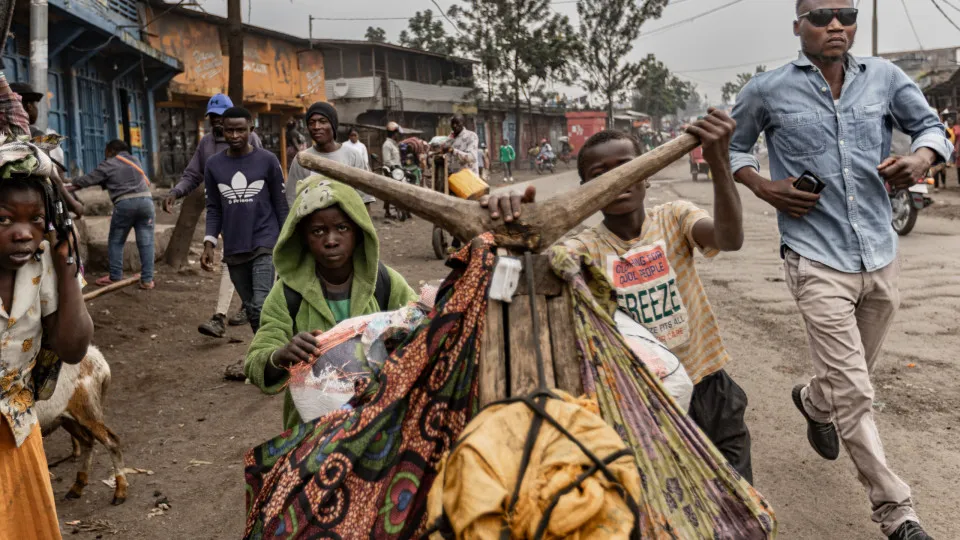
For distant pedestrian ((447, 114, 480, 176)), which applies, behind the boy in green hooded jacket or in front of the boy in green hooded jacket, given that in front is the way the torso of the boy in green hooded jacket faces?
behind

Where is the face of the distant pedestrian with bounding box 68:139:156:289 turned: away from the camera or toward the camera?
away from the camera

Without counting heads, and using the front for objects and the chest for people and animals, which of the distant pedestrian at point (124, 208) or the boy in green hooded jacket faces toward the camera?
the boy in green hooded jacket

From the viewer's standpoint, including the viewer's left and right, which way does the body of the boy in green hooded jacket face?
facing the viewer

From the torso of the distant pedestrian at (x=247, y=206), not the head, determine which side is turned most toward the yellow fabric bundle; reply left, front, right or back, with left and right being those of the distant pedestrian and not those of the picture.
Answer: front

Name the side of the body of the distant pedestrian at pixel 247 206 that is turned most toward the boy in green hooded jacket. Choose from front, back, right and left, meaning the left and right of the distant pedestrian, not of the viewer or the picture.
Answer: front

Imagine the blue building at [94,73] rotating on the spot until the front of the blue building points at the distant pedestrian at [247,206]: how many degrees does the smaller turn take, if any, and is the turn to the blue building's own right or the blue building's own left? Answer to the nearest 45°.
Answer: approximately 45° to the blue building's own right

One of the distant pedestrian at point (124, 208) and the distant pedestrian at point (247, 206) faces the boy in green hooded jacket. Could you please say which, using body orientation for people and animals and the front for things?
the distant pedestrian at point (247, 206)

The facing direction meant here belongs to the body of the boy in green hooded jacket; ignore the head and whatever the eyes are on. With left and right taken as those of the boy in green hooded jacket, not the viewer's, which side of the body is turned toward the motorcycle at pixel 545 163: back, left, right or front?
back

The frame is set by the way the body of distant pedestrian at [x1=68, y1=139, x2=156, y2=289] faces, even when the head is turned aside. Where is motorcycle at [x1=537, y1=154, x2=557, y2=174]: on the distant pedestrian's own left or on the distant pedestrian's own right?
on the distant pedestrian's own right

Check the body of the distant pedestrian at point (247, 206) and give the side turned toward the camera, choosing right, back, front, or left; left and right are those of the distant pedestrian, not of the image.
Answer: front

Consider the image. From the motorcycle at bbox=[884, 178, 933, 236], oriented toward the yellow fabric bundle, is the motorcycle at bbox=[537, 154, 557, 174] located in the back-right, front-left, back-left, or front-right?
back-right

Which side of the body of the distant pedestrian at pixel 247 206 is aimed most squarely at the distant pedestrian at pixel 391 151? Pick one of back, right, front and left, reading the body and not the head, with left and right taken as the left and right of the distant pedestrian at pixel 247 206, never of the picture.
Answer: back
